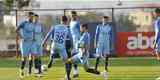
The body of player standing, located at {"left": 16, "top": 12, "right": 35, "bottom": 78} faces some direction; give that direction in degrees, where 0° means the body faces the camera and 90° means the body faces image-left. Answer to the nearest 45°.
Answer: approximately 315°

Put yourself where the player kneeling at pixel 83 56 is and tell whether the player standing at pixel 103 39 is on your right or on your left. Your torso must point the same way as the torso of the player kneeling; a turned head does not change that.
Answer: on your right

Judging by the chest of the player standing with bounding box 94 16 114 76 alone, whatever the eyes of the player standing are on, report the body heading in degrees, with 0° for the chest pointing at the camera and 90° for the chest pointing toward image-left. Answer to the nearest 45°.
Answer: approximately 0°

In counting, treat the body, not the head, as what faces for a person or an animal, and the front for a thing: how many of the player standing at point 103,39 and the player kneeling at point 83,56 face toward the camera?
1
